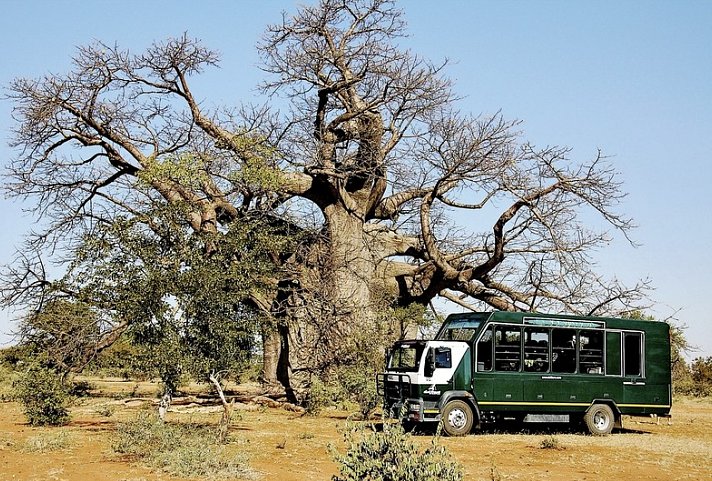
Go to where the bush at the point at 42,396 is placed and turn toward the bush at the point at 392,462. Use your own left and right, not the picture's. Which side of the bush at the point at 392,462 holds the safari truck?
left

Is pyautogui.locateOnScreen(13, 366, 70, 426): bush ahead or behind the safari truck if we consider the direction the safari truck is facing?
ahead

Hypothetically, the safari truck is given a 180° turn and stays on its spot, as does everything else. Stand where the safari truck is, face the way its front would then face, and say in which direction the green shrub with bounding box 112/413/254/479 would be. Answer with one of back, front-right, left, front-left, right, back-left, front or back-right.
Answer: back

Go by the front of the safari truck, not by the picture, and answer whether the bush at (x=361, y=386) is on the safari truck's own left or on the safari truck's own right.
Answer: on the safari truck's own right

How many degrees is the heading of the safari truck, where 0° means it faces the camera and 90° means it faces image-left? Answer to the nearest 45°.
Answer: approximately 45°
